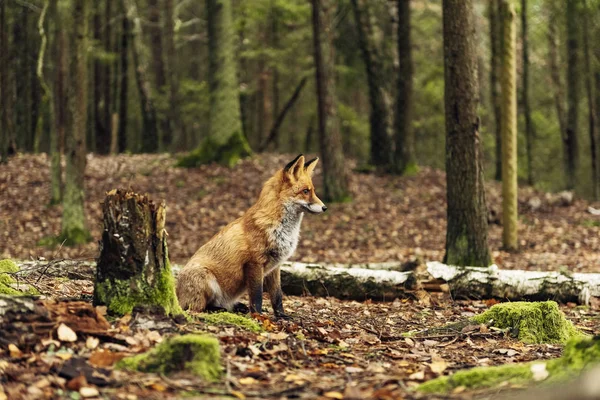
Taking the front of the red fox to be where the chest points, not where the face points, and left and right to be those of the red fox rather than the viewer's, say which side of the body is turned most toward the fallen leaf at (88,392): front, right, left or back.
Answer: right

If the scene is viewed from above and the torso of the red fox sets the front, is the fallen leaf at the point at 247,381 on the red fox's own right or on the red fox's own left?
on the red fox's own right

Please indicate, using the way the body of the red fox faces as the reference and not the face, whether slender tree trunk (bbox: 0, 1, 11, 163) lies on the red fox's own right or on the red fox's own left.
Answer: on the red fox's own left

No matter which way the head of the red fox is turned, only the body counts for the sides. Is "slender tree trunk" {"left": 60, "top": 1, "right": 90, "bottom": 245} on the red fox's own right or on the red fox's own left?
on the red fox's own left

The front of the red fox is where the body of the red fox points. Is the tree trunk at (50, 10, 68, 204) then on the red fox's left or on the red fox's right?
on the red fox's left

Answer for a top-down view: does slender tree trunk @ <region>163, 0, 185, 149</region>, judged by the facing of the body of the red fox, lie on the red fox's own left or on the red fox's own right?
on the red fox's own left

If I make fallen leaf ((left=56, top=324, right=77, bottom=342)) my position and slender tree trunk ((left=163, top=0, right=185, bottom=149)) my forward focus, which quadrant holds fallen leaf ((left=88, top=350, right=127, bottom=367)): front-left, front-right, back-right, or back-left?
back-right

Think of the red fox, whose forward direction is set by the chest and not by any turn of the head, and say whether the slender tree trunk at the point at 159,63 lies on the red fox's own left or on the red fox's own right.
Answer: on the red fox's own left

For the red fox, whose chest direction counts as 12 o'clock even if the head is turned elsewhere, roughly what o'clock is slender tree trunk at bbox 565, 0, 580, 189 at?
The slender tree trunk is roughly at 10 o'clock from the red fox.

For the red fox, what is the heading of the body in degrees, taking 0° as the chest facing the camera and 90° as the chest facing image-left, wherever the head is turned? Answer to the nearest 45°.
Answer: approximately 270°

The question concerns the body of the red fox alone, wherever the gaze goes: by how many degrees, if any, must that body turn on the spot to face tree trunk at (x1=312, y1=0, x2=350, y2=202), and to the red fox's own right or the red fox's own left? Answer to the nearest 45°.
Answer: approximately 90° to the red fox's own left
